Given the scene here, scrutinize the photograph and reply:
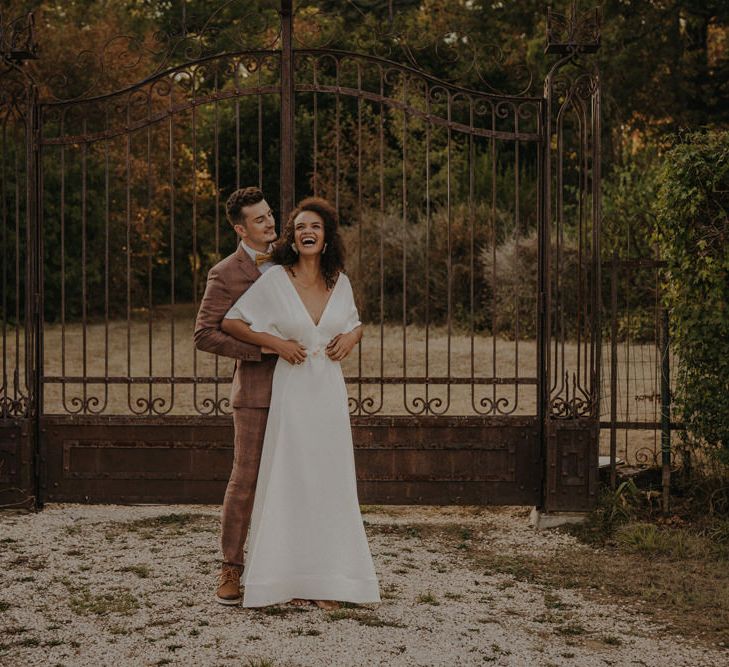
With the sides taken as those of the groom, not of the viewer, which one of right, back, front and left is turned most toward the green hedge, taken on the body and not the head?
left

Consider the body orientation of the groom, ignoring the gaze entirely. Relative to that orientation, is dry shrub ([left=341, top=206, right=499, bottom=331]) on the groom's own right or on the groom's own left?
on the groom's own left

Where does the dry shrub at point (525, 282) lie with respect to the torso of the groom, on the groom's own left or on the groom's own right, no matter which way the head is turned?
on the groom's own left

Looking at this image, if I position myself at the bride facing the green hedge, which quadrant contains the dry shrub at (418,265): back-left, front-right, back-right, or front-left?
front-left

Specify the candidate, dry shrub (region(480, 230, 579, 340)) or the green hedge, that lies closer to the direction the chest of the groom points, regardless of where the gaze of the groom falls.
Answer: the green hedge

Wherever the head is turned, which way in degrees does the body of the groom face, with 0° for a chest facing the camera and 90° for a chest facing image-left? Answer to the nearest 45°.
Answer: approximately 315°

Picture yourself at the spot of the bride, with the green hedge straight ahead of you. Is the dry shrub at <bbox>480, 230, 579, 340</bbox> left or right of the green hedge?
left
